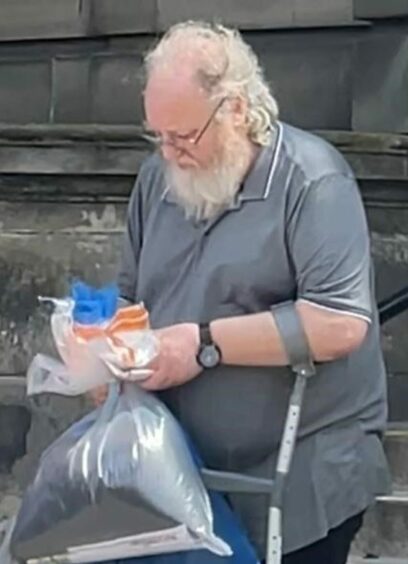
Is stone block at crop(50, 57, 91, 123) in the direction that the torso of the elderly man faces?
no

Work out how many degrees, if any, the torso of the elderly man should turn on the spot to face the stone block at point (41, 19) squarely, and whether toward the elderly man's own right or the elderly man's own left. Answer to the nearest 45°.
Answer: approximately 135° to the elderly man's own right

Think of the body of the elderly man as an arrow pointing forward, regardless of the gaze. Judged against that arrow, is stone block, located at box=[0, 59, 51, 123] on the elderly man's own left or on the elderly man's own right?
on the elderly man's own right

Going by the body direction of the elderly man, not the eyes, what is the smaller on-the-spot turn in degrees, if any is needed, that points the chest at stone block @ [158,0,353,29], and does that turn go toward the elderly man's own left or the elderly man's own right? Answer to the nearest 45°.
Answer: approximately 135° to the elderly man's own right

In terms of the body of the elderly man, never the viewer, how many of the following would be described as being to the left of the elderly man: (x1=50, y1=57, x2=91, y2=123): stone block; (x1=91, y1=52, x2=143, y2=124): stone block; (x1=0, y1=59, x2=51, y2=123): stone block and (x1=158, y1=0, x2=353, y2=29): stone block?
0

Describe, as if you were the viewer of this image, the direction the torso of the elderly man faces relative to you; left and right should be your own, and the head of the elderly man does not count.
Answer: facing the viewer and to the left of the viewer

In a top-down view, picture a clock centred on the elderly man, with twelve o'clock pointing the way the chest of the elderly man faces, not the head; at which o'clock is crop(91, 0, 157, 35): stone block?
The stone block is roughly at 4 o'clock from the elderly man.

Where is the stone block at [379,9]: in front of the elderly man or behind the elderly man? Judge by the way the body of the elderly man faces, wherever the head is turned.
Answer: behind
